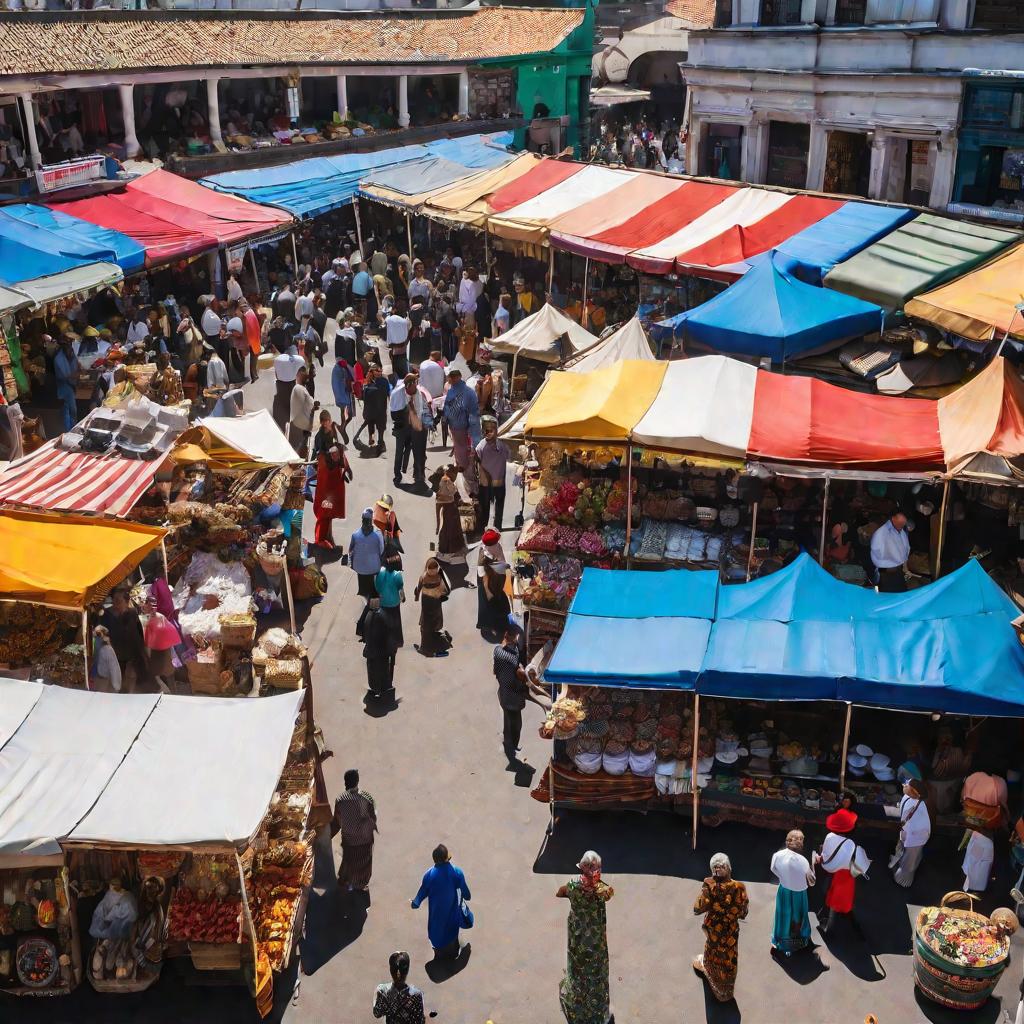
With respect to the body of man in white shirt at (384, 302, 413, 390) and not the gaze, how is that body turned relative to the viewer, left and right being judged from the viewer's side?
facing away from the viewer

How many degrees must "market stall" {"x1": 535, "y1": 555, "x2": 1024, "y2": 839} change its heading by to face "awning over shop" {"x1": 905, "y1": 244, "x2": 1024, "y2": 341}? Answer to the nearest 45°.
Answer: approximately 180°

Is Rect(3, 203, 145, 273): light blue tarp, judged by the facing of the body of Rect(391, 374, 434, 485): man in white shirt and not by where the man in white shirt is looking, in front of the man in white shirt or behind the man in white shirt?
behind

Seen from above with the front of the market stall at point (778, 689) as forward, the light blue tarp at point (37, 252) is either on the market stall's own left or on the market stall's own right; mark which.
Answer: on the market stall's own right

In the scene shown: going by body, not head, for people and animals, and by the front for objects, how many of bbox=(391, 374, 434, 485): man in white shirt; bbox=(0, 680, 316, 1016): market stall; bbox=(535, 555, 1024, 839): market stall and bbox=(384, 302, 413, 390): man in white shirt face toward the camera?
3

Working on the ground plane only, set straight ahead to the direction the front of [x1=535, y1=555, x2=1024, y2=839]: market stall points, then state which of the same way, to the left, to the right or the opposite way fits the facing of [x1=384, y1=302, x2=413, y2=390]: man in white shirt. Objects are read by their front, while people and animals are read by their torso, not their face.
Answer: the opposite way

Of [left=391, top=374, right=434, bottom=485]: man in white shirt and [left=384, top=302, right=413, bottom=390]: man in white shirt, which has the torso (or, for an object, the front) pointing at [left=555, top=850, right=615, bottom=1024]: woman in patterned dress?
[left=391, top=374, right=434, bottom=485]: man in white shirt

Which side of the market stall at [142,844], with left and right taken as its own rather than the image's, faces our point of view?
front

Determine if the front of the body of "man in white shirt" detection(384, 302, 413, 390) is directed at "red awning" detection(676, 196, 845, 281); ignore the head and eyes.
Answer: no

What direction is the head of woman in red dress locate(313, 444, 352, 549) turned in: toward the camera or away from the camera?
toward the camera

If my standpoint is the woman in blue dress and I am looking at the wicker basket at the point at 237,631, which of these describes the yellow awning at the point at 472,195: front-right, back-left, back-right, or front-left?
front-right

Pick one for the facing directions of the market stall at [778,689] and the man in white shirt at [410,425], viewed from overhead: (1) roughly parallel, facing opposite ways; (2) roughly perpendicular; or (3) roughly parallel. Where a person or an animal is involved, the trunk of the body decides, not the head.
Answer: roughly parallel

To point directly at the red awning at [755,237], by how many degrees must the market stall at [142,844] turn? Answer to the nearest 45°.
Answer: approximately 135° to its left

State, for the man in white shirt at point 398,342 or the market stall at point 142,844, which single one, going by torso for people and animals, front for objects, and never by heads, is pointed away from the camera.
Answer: the man in white shirt

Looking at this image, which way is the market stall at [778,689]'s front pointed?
toward the camera

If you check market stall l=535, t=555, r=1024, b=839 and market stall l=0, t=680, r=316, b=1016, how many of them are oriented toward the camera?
2

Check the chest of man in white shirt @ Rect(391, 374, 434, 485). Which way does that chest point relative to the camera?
toward the camera
